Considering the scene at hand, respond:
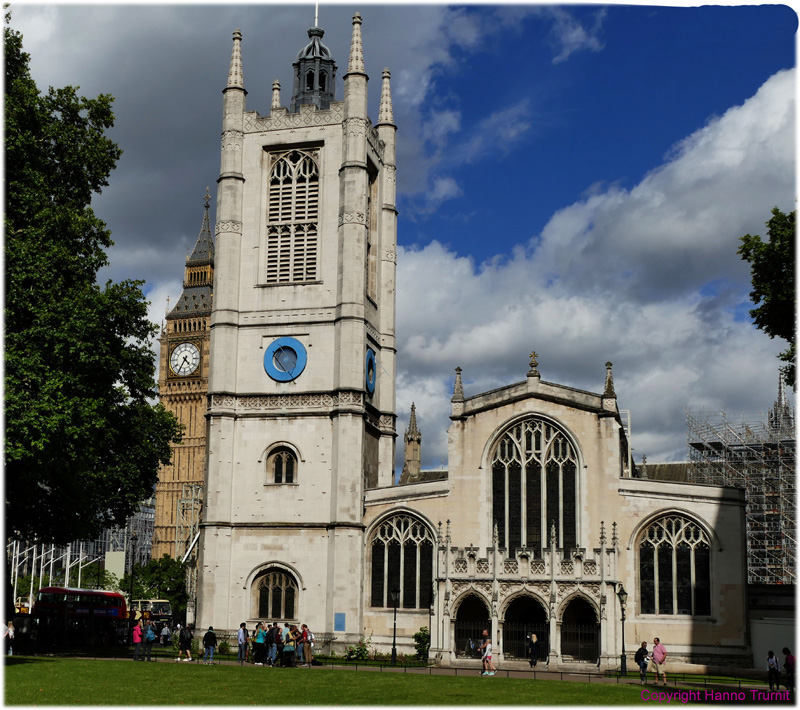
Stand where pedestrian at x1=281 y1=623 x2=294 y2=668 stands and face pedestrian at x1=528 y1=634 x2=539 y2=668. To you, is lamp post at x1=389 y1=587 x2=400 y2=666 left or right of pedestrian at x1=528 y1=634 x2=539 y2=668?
left

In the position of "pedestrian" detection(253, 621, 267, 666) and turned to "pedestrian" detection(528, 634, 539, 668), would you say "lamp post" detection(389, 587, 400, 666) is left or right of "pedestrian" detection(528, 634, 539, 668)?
left

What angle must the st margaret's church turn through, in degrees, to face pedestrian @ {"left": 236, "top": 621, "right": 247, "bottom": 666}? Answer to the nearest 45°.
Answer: approximately 45° to its right

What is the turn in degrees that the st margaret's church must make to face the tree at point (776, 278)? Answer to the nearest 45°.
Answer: approximately 45° to its left

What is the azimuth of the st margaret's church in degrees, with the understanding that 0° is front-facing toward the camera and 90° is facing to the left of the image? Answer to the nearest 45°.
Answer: approximately 0°

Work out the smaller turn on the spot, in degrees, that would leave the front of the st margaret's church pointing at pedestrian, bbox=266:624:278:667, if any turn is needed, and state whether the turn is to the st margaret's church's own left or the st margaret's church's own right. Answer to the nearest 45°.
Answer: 0° — it already faces them

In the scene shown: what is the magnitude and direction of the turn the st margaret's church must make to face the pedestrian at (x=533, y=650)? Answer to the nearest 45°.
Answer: approximately 45° to its left

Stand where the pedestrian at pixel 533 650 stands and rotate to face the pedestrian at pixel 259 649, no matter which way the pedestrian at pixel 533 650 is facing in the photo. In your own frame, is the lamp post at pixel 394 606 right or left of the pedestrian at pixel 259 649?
right
